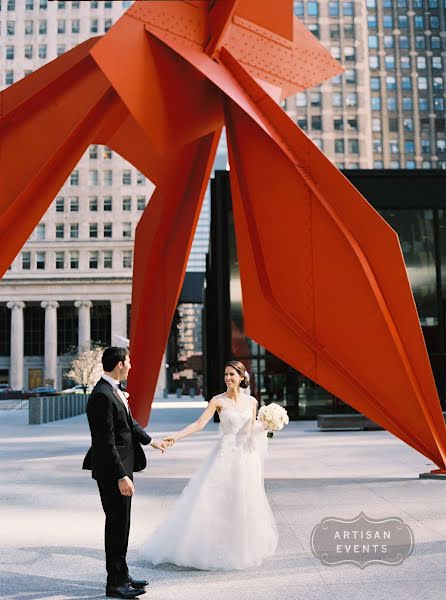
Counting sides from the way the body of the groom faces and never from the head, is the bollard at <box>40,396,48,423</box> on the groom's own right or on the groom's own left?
on the groom's own left

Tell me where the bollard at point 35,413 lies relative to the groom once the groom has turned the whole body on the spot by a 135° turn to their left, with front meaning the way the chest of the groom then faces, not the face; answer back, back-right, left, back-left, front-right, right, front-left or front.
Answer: front-right

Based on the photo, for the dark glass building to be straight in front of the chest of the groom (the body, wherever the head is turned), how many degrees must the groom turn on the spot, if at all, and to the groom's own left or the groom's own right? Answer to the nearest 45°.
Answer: approximately 45° to the groom's own left

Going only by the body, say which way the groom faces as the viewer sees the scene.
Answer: to the viewer's right

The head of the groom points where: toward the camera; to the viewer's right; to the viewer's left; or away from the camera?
to the viewer's right
